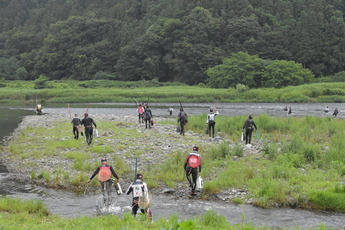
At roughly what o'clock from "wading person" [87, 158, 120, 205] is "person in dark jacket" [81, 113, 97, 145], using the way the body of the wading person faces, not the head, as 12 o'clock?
The person in dark jacket is roughly at 12 o'clock from the wading person.

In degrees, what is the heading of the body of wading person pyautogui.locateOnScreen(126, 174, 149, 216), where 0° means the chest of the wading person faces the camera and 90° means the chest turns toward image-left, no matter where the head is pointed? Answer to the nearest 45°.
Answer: approximately 180°

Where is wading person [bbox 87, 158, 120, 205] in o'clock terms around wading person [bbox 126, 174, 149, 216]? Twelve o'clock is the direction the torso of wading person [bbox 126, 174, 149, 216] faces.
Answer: wading person [bbox 87, 158, 120, 205] is roughly at 11 o'clock from wading person [bbox 126, 174, 149, 216].

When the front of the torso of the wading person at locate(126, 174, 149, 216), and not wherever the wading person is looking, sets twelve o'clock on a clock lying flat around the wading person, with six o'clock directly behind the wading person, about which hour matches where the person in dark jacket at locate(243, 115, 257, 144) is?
The person in dark jacket is roughly at 1 o'clock from the wading person.

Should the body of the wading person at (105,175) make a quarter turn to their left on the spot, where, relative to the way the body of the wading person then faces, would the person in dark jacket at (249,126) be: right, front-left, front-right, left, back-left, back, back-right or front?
back-right

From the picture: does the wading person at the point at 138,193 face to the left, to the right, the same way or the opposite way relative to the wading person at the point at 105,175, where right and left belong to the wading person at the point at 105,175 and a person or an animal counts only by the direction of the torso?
the same way

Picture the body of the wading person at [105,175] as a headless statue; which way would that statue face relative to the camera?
away from the camera

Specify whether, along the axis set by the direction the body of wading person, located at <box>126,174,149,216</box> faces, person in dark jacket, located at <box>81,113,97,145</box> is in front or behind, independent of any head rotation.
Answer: in front

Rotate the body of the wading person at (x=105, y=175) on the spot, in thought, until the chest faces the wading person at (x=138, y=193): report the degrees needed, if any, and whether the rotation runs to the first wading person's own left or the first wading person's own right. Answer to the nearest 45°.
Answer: approximately 135° to the first wading person's own right
